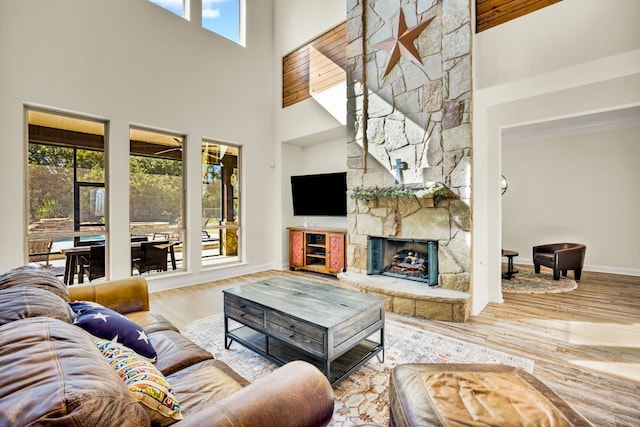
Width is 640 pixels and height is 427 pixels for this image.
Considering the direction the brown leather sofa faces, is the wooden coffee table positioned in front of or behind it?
in front

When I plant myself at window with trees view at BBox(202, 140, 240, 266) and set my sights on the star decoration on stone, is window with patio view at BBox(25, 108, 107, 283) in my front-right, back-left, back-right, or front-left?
back-right

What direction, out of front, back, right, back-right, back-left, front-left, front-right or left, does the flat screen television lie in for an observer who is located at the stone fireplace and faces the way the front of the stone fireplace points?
right

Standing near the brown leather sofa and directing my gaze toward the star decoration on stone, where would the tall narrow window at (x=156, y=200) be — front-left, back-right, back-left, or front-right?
front-left

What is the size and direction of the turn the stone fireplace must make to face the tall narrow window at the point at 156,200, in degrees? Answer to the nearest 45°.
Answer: approximately 45° to its right

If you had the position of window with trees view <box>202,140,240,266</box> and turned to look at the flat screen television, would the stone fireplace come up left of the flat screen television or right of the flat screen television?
right

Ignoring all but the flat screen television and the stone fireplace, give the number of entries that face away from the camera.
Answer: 0

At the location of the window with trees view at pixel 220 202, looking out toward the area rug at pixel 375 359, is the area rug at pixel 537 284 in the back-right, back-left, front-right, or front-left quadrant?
front-left

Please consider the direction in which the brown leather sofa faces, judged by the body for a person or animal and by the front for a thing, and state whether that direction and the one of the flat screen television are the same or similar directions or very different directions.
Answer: very different directions

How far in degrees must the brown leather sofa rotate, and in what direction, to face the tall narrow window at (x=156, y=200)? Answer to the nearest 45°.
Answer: approximately 45° to its left

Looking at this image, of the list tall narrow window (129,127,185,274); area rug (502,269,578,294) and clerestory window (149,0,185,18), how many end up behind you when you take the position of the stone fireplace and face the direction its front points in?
1

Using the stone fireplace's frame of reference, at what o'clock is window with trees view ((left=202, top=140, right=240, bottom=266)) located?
The window with trees view is roughly at 2 o'clock from the stone fireplace.

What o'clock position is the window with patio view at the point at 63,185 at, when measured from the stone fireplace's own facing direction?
The window with patio view is roughly at 1 o'clock from the stone fireplace.

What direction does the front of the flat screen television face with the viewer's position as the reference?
facing the viewer and to the left of the viewer

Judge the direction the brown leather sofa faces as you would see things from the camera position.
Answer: facing away from the viewer and to the right of the viewer
